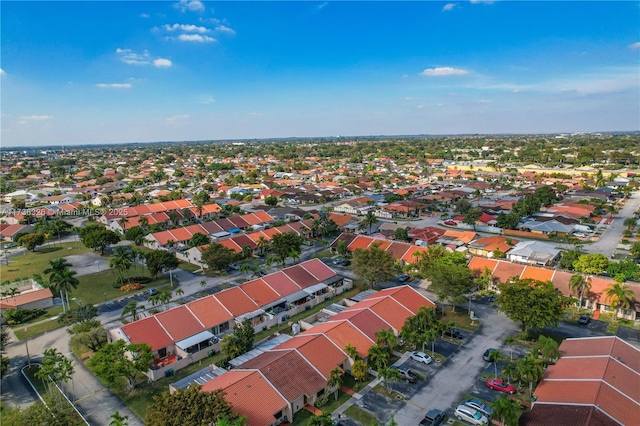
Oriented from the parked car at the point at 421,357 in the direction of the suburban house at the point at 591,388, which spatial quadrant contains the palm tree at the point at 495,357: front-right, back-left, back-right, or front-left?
front-left

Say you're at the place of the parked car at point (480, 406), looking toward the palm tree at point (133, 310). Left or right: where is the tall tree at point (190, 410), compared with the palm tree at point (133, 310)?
left

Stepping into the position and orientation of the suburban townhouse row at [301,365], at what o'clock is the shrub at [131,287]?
The shrub is roughly at 6 o'clock from the suburban townhouse row.

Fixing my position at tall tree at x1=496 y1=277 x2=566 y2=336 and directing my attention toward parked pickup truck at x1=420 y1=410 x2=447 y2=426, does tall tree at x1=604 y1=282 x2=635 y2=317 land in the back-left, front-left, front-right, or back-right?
back-left

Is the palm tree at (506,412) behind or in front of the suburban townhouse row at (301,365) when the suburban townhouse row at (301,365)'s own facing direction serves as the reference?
in front

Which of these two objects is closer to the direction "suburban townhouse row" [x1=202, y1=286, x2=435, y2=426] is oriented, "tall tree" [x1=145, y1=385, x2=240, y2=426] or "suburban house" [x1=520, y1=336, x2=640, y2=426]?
the suburban house

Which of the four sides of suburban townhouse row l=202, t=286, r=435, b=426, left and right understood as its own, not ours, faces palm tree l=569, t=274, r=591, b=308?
left

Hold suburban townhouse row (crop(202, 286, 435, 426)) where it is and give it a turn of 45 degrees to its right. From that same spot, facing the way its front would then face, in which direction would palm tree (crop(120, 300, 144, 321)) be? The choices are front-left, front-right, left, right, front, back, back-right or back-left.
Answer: back-right

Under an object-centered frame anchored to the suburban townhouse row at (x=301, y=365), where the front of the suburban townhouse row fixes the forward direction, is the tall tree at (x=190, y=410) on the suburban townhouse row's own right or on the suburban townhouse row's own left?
on the suburban townhouse row's own right

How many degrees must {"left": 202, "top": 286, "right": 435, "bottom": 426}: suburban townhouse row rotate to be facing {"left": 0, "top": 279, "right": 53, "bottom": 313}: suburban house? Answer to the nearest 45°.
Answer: approximately 180°

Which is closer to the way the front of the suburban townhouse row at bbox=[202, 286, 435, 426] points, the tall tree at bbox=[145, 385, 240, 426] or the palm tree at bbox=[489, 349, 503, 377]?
the palm tree

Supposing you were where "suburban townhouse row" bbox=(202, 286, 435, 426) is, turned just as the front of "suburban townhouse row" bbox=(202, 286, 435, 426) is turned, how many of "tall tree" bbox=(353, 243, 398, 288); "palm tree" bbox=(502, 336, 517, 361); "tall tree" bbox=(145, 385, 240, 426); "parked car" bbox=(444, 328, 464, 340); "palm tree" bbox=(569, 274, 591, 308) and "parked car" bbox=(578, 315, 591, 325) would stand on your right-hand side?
1

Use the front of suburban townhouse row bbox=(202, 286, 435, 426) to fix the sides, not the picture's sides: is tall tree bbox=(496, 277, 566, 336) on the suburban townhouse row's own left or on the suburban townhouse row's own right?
on the suburban townhouse row's own left

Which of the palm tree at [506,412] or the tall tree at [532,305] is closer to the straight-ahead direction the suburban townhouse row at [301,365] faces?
the palm tree

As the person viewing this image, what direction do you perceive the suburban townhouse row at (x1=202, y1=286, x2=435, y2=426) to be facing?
facing the viewer and to the right of the viewer

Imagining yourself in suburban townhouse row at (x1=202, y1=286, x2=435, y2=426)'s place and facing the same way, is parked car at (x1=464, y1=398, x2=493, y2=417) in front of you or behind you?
in front

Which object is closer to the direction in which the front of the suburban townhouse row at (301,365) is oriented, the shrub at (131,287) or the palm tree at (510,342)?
the palm tree

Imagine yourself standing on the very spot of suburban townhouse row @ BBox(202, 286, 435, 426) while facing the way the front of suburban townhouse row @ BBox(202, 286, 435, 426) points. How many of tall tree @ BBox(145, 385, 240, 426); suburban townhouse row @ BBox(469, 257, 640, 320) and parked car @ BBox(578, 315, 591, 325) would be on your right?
1

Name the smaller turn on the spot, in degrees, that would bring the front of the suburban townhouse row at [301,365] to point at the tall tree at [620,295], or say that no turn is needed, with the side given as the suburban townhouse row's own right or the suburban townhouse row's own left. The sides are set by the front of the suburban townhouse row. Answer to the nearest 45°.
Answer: approximately 45° to the suburban townhouse row's own left

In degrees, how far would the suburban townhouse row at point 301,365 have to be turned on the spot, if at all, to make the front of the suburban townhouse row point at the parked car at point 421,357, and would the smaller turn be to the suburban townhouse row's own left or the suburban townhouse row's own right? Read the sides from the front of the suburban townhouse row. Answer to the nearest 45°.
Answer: approximately 45° to the suburban townhouse row's own left

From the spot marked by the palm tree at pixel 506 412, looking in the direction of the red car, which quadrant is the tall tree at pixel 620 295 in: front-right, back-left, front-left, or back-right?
front-right
